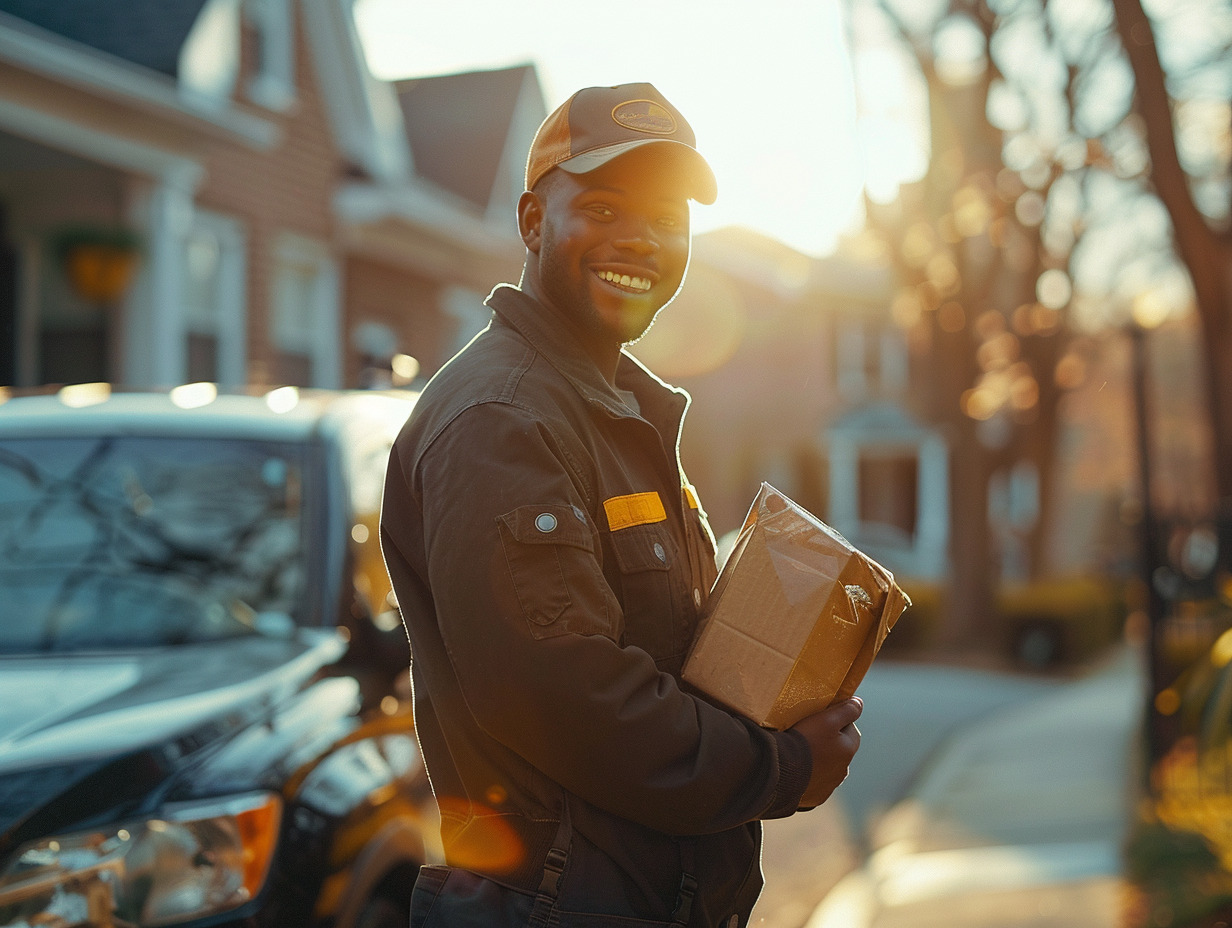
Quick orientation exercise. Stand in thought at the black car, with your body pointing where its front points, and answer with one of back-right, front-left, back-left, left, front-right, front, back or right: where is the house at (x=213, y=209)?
back-right

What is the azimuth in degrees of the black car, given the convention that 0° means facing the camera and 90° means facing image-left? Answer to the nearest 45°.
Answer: approximately 45°

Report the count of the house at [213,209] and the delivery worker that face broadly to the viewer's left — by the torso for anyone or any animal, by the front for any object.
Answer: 0

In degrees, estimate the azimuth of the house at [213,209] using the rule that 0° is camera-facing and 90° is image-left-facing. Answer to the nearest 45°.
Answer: approximately 315°

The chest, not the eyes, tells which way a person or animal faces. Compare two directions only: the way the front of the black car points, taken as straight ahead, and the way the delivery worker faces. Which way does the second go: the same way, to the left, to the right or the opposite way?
to the left

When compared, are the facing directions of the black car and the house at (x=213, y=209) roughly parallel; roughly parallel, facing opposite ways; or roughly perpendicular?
roughly perpendicular

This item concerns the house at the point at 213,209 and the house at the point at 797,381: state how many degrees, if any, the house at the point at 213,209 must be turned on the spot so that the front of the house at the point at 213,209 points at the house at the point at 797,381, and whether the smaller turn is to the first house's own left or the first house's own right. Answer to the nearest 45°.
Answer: approximately 90° to the first house's own left

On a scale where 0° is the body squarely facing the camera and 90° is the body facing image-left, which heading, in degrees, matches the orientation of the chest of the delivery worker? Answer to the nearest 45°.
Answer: approximately 315°

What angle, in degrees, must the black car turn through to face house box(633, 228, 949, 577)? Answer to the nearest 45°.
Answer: approximately 180°

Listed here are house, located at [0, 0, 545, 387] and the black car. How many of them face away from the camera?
0
